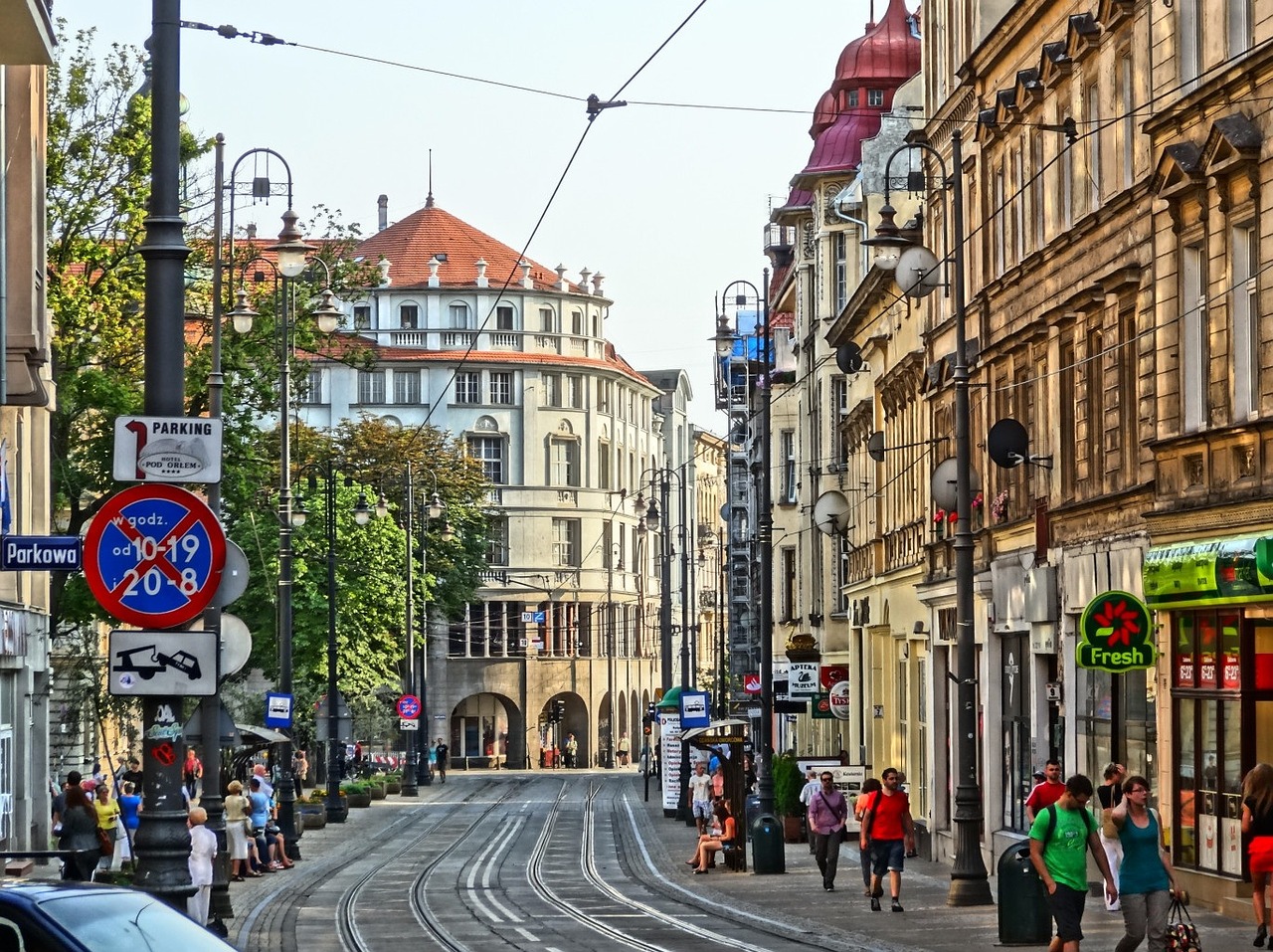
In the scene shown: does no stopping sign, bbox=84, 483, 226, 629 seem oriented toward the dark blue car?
yes

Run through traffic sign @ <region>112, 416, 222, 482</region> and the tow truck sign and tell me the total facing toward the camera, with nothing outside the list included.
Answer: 2

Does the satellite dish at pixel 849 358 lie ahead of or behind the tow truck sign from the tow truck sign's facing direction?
behind

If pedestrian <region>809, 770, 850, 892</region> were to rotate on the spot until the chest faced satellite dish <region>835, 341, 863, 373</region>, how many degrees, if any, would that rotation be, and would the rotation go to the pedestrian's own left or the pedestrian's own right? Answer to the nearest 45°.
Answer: approximately 180°

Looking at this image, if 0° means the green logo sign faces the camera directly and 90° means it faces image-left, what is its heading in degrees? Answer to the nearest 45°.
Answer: approximately 0°
